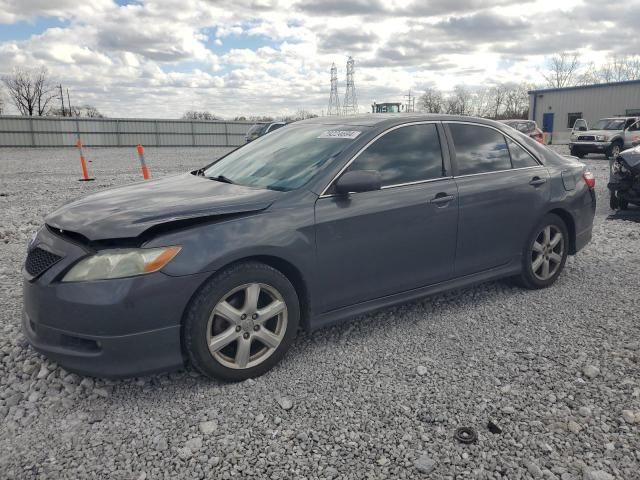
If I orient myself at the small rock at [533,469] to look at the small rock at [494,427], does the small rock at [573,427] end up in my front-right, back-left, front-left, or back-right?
front-right

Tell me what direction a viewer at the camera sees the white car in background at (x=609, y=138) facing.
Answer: facing the viewer and to the left of the viewer

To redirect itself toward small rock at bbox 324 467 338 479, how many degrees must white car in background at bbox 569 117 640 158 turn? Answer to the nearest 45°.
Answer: approximately 45° to its left

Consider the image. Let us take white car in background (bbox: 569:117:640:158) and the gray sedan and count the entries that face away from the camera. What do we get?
0

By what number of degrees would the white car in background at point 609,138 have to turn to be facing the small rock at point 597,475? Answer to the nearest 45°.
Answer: approximately 45° to its left

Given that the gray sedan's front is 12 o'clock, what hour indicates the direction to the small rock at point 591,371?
The small rock is roughly at 8 o'clock from the gray sedan.

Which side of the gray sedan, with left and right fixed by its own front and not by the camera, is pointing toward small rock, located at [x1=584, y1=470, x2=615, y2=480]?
left

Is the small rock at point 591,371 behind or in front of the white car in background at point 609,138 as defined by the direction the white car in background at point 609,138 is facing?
in front

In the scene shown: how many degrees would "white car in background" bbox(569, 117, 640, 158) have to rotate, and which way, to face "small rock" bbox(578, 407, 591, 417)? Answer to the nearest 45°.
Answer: approximately 45° to its left

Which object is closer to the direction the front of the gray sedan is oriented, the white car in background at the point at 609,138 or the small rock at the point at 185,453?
the small rock

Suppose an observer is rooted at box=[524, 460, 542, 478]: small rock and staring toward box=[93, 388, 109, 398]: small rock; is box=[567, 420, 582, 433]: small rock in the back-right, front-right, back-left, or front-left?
back-right

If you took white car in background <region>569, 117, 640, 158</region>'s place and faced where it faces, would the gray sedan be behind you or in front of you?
in front

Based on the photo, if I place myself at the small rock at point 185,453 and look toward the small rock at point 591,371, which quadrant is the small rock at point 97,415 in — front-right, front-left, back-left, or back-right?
back-left

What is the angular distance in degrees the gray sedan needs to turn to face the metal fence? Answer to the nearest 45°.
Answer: approximately 135° to its right

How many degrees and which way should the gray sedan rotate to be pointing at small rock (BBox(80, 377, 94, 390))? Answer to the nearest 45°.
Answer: approximately 45° to its right
